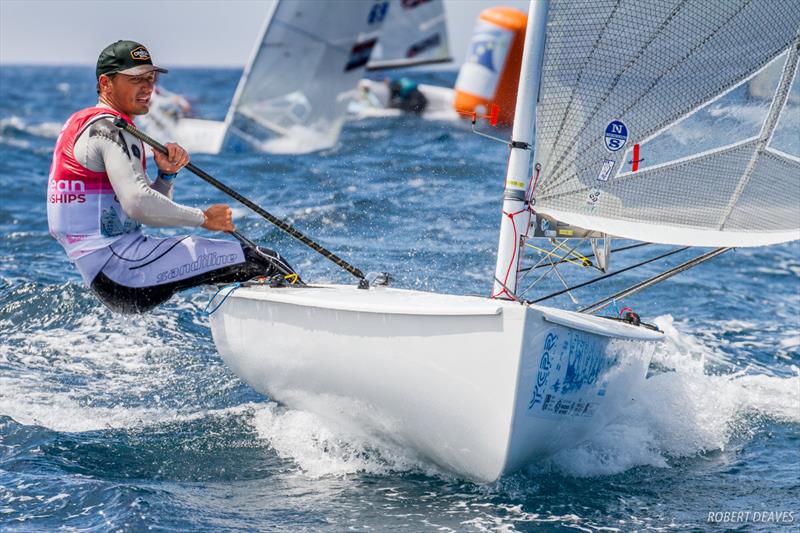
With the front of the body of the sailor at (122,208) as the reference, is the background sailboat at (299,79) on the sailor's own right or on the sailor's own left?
on the sailor's own left

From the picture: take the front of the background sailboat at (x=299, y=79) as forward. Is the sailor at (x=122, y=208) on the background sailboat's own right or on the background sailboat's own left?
on the background sailboat's own left

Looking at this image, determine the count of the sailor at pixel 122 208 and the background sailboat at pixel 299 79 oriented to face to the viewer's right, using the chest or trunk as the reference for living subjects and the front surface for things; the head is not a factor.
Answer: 1

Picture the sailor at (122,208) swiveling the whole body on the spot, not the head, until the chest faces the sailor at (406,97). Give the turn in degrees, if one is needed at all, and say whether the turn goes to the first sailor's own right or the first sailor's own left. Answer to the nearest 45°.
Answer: approximately 90° to the first sailor's own left

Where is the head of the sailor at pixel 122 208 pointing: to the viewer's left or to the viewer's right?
to the viewer's right

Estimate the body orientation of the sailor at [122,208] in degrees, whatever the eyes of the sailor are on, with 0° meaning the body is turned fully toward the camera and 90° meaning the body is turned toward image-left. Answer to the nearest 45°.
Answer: approximately 270°

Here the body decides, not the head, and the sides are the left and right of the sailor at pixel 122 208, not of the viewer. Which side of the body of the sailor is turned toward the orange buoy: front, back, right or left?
left
